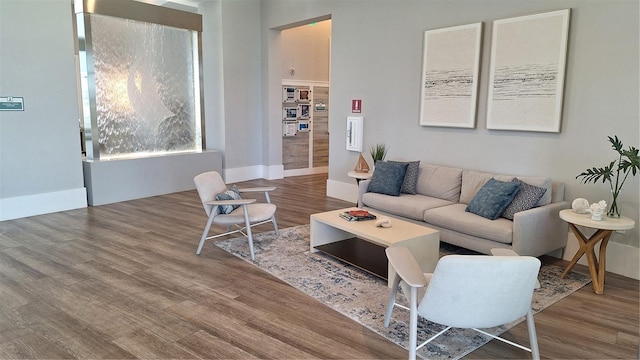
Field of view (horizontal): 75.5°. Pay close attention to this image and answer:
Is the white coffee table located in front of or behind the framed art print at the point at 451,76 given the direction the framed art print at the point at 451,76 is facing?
in front

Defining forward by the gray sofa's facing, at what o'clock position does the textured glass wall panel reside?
The textured glass wall panel is roughly at 2 o'clock from the gray sofa.

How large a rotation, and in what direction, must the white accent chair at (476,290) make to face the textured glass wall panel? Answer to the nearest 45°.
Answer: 0° — it already faces it

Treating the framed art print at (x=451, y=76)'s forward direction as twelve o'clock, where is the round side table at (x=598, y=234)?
The round side table is roughly at 9 o'clock from the framed art print.

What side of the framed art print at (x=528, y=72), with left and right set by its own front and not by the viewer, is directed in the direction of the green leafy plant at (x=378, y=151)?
right

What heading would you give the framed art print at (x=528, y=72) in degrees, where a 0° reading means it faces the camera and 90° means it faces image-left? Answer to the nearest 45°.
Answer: approximately 45°

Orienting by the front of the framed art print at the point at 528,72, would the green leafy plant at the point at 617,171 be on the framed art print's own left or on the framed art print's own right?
on the framed art print's own left

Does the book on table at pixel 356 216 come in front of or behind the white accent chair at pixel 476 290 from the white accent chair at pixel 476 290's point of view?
in front

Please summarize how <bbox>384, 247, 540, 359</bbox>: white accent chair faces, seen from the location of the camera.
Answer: facing away from the viewer and to the left of the viewer

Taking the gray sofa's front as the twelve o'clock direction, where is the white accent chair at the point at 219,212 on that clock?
The white accent chair is roughly at 1 o'clock from the gray sofa.
